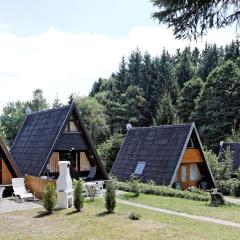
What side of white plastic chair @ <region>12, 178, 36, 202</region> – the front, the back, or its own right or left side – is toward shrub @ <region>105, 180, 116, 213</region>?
front

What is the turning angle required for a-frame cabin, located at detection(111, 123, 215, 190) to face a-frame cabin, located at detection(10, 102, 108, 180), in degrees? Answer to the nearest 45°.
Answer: approximately 90° to its right

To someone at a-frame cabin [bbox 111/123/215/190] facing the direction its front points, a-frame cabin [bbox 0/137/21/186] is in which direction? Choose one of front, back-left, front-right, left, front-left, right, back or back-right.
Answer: right

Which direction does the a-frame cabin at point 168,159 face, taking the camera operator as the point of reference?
facing the viewer and to the right of the viewer

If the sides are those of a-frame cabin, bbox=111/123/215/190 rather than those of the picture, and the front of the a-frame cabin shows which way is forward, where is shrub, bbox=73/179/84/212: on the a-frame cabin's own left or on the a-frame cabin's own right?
on the a-frame cabin's own right

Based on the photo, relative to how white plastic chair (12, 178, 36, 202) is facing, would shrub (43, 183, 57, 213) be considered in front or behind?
in front

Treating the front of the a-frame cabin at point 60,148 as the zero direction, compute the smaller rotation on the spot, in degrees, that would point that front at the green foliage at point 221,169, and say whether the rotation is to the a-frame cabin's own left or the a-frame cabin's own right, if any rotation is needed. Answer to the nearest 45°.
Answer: approximately 45° to the a-frame cabin's own left

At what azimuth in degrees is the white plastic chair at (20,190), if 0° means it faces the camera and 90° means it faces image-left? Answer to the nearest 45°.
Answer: approximately 315°

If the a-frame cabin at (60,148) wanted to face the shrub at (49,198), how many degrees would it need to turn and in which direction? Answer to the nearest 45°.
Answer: approximately 45° to its right

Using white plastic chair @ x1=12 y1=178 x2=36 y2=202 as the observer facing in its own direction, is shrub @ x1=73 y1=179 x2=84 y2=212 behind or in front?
in front

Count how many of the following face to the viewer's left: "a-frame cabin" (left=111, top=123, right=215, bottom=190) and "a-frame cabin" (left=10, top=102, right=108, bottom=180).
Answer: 0
